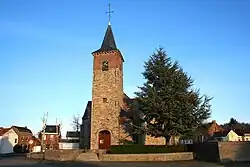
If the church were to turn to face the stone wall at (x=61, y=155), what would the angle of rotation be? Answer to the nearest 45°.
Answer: approximately 45° to its right

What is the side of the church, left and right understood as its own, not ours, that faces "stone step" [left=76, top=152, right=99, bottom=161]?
front

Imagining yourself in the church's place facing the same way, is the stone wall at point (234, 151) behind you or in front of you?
in front

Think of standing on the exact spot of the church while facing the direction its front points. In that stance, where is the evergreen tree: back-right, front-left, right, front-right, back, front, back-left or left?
front-left

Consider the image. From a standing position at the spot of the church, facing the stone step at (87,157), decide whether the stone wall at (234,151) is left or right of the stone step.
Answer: left

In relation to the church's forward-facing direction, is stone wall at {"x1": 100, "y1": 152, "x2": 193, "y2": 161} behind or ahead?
ahead

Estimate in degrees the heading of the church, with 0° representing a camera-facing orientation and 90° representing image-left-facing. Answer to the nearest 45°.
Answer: approximately 0°
